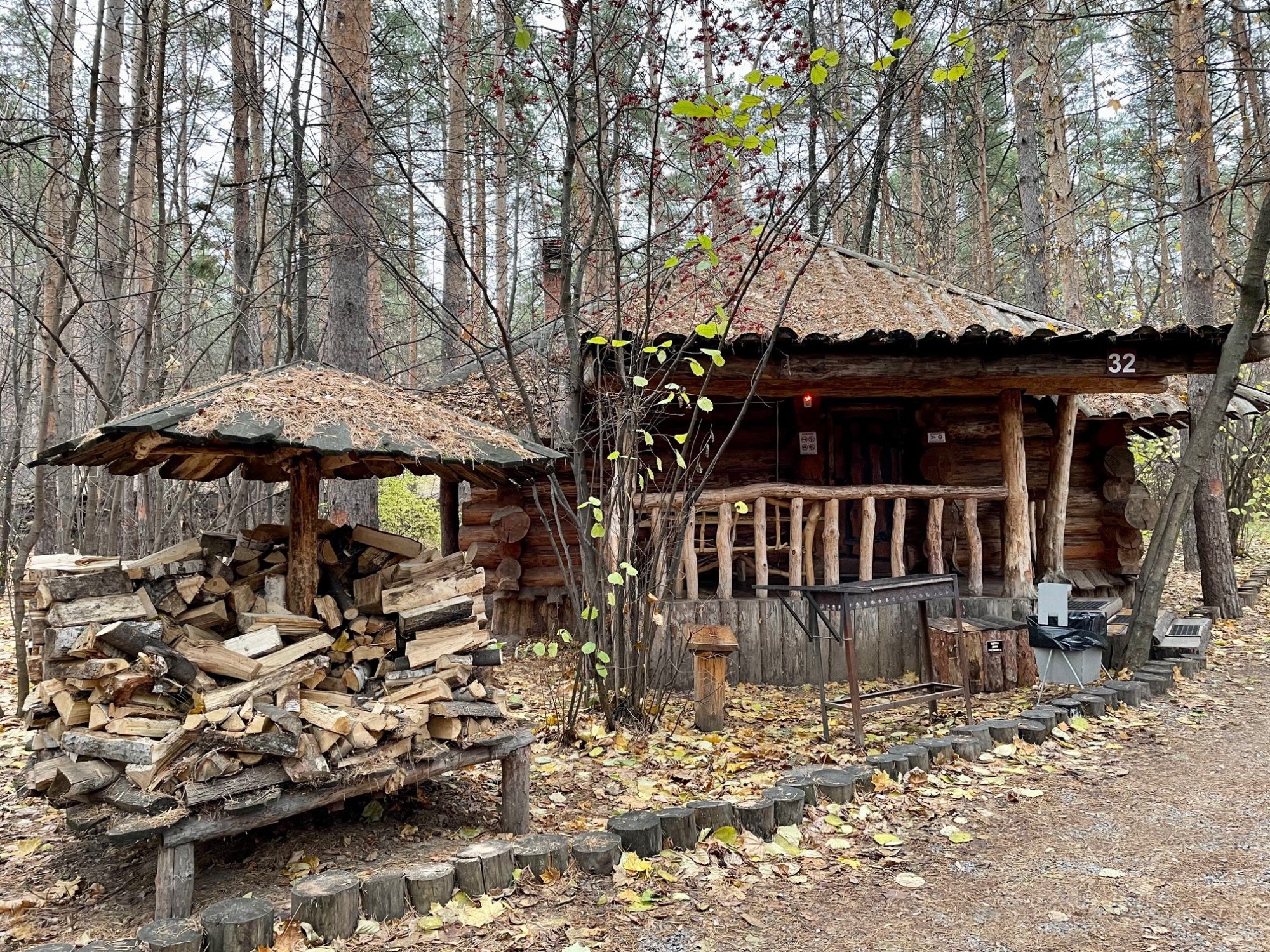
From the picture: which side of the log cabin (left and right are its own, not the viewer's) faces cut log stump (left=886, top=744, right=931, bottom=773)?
front

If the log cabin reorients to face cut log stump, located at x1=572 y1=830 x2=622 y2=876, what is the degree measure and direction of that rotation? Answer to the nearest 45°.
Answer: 0° — it already faces it

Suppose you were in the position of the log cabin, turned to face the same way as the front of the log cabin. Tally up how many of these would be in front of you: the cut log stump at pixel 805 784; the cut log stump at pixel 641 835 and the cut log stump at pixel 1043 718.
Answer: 3

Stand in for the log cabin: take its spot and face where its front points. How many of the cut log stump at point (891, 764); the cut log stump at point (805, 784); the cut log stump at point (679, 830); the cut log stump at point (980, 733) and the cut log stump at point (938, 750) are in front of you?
5

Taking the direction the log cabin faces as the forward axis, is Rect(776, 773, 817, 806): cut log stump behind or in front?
in front

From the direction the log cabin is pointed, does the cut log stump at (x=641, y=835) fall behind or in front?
in front

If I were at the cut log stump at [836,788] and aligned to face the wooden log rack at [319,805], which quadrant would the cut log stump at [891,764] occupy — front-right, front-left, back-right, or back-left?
back-right

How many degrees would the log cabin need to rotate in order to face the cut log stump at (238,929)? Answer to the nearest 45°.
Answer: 0° — it already faces it

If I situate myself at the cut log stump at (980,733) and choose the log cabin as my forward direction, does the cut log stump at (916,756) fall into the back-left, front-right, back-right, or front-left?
back-left

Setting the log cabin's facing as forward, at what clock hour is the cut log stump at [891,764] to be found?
The cut log stump is roughly at 12 o'clock from the log cabin.

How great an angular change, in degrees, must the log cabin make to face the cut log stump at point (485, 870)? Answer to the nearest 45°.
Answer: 0° — it already faces it

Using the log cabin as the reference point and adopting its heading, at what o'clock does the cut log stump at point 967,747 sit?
The cut log stump is roughly at 12 o'clock from the log cabin.

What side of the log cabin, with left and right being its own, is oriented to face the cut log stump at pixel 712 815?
front

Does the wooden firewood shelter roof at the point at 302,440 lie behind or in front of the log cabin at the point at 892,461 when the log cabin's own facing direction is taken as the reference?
in front

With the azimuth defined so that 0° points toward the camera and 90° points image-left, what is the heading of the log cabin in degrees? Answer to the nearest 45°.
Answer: approximately 0°
